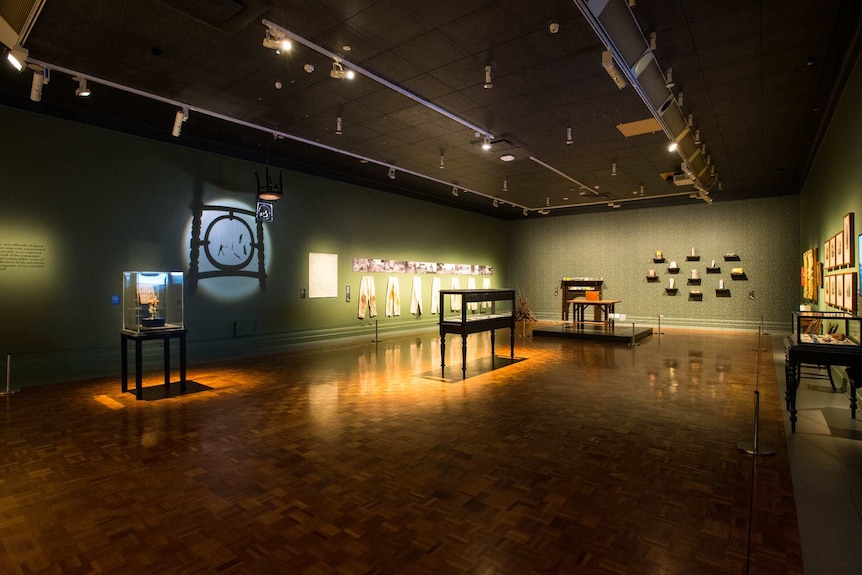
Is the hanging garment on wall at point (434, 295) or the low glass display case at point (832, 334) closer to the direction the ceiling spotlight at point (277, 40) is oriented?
the low glass display case

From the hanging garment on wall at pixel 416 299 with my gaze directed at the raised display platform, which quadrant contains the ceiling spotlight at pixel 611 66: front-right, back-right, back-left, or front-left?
front-right

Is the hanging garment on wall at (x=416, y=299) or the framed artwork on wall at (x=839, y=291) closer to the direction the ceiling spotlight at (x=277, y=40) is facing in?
the framed artwork on wall

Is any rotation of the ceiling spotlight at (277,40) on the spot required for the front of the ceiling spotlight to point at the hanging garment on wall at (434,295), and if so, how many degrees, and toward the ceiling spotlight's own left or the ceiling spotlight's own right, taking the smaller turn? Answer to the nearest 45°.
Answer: approximately 90° to the ceiling spotlight's own left

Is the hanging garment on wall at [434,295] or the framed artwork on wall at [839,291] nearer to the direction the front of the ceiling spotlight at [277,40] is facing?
the framed artwork on wall

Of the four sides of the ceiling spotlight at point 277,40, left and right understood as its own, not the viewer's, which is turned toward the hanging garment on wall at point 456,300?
left

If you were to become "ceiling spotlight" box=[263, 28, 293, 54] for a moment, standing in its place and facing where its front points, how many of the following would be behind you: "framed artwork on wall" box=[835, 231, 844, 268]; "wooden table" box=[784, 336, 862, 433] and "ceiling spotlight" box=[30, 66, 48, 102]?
1

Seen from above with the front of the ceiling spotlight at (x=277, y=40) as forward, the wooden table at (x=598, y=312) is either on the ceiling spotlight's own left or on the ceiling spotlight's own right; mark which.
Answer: on the ceiling spotlight's own left

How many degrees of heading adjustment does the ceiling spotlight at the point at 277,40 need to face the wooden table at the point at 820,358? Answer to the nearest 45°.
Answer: approximately 45° to its left
